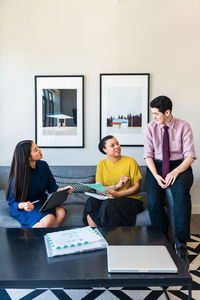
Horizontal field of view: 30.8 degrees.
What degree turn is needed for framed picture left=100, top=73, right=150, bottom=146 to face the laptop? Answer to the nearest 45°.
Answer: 0° — it already faces it

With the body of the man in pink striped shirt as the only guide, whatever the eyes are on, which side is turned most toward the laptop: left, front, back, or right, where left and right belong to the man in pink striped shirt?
front

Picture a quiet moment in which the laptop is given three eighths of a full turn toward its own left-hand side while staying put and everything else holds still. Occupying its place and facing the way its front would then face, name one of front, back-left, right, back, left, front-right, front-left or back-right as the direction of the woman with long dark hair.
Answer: left

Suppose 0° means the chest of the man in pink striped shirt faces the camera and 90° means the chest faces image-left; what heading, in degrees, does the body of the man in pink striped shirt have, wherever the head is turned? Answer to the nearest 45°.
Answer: approximately 0°

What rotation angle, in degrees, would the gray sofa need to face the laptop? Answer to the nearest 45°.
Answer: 0° — it already faces it

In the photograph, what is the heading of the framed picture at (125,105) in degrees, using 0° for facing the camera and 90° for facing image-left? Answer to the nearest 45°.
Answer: approximately 0°

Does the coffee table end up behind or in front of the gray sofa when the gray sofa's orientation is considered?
in front
